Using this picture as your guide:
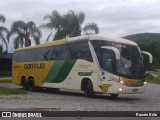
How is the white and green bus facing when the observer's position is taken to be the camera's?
facing the viewer and to the right of the viewer

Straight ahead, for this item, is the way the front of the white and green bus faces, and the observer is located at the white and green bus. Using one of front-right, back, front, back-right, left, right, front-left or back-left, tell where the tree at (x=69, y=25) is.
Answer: back-left
